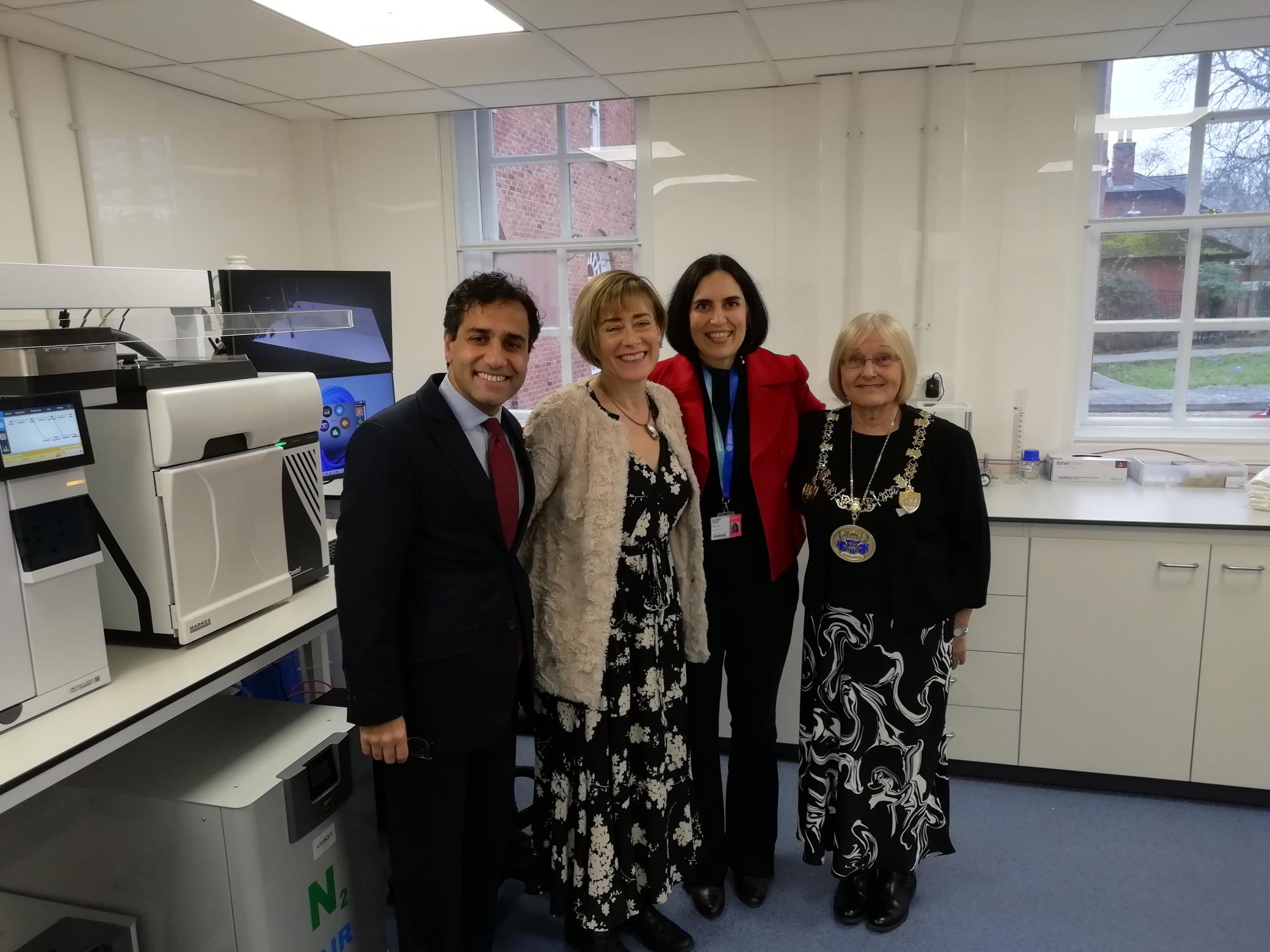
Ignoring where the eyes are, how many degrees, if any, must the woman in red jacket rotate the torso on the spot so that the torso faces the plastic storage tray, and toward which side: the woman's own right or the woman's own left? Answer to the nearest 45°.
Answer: approximately 135° to the woman's own left

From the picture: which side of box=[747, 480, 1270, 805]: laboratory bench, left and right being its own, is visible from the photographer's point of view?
front

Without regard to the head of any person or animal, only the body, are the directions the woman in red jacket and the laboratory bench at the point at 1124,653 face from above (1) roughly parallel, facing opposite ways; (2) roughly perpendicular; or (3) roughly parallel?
roughly parallel

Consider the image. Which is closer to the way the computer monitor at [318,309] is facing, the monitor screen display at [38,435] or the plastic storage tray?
the monitor screen display

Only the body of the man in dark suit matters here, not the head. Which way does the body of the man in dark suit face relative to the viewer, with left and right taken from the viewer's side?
facing the viewer and to the right of the viewer

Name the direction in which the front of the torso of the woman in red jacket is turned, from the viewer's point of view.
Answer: toward the camera

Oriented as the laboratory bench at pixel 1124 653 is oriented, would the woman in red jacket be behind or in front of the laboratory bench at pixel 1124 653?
in front

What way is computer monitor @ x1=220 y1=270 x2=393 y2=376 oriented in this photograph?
toward the camera

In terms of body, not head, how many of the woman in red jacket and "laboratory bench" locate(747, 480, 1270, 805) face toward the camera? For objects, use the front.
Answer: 2

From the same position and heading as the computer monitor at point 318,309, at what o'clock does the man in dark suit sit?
The man in dark suit is roughly at 12 o'clock from the computer monitor.

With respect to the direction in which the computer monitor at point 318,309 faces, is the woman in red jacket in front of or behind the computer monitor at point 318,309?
in front

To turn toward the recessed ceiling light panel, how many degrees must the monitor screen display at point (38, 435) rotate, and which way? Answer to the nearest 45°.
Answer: approximately 90° to its left

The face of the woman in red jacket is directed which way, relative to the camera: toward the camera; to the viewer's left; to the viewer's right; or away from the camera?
toward the camera

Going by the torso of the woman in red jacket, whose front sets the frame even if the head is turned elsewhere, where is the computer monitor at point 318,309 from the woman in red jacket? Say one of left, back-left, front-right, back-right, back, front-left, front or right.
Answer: back-right

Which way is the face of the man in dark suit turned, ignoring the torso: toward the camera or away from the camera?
toward the camera
